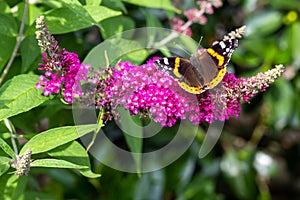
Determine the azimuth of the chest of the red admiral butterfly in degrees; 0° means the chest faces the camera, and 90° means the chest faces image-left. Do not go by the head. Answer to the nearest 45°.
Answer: approximately 180°
